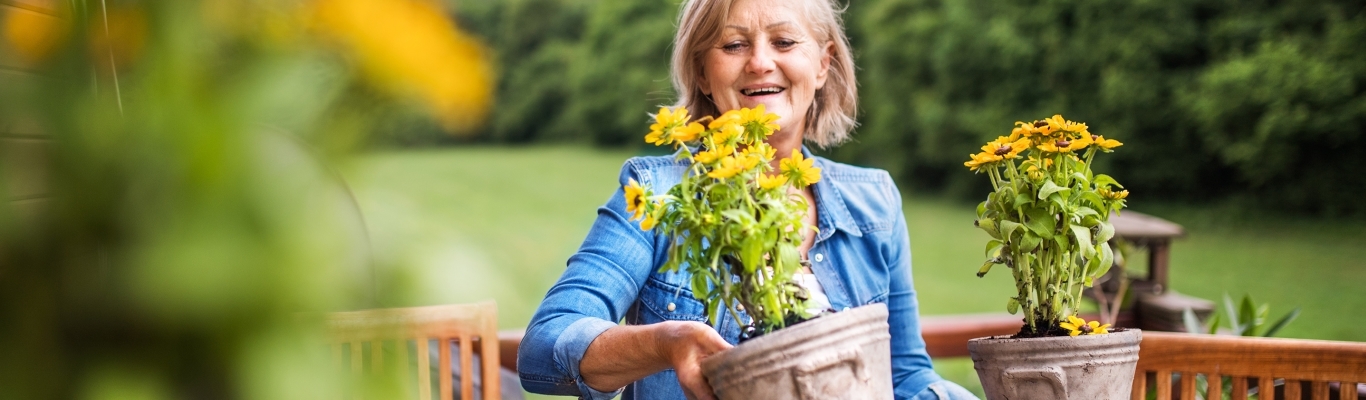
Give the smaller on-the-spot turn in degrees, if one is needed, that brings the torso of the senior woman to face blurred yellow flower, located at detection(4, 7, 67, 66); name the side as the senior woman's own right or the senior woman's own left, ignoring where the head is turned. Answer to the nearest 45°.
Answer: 0° — they already face it

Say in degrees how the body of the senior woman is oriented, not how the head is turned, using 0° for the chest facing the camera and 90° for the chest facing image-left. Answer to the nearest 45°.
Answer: approximately 0°
